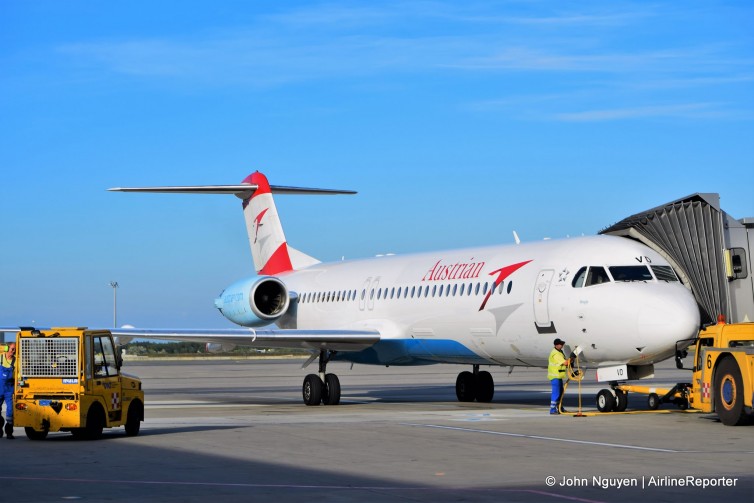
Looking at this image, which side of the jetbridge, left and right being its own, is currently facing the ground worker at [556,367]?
front

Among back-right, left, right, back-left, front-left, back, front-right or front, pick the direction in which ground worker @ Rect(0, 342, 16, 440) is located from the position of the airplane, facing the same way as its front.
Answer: right

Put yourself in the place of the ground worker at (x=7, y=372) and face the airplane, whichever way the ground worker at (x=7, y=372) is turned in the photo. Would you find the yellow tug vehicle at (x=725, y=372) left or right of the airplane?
right

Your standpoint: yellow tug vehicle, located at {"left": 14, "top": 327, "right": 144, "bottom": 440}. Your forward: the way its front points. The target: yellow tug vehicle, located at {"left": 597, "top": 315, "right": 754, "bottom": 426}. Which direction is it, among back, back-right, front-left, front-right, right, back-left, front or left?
front-right

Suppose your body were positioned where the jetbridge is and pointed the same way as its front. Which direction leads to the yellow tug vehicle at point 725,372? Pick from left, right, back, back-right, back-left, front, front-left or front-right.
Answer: left

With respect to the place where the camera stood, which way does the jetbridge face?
facing to the left of the viewer

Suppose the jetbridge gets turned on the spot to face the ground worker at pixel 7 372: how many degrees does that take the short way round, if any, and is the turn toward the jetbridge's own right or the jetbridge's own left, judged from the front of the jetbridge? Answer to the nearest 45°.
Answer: approximately 45° to the jetbridge's own left

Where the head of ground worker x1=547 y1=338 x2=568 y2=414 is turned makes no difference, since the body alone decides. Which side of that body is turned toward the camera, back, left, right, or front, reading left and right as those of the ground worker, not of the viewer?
right

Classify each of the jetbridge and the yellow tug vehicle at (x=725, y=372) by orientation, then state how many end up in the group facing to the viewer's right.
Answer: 0

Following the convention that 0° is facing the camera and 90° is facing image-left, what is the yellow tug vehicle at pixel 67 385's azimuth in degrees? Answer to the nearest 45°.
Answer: approximately 225°

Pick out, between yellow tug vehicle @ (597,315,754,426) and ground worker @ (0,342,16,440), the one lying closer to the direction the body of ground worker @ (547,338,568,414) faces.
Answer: the yellow tug vehicle

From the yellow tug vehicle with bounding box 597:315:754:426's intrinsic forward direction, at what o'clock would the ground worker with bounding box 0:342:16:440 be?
The ground worker is roughly at 10 o'clock from the yellow tug vehicle.

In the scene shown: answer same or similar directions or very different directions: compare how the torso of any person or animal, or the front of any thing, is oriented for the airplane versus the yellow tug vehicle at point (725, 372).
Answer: very different directions

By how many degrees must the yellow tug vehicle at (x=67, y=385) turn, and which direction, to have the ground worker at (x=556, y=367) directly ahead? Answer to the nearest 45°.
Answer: approximately 45° to its right

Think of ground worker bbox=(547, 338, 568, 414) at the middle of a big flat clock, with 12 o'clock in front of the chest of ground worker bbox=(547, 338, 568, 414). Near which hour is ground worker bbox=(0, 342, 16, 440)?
ground worker bbox=(0, 342, 16, 440) is roughly at 5 o'clock from ground worker bbox=(547, 338, 568, 414).

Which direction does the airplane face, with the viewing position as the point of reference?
facing the viewer and to the right of the viewer

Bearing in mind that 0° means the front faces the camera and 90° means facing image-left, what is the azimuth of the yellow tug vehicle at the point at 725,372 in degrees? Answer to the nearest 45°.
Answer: approximately 135°

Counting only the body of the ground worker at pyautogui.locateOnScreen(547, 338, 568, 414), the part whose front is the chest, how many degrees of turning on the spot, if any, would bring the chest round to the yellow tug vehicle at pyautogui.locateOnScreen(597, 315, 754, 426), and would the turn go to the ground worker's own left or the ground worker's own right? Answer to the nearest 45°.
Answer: approximately 45° to the ground worker's own right

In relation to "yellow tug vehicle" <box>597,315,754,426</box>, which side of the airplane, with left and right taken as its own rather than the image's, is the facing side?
front
